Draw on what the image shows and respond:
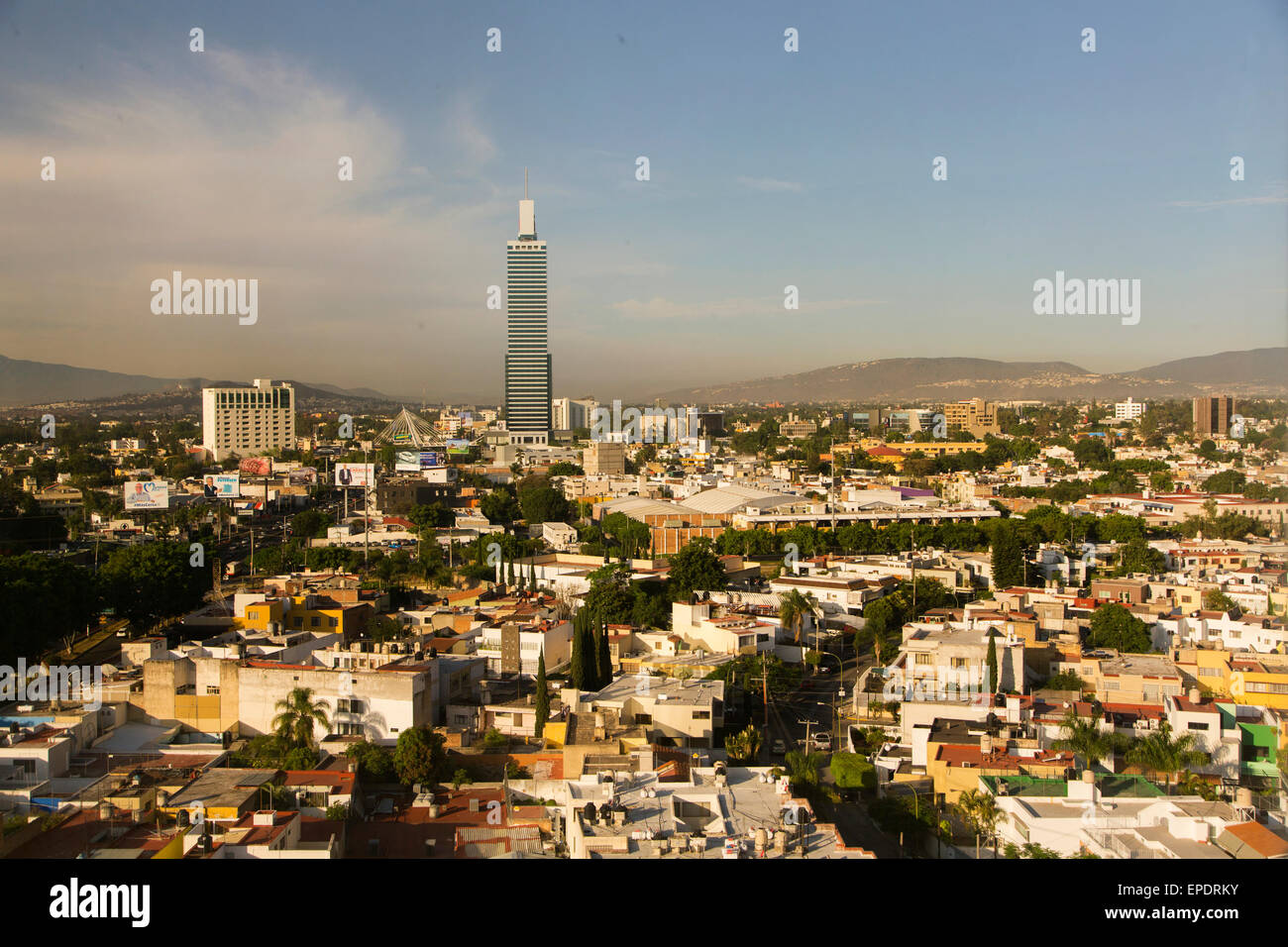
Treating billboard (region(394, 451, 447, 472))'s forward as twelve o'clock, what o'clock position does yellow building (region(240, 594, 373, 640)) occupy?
The yellow building is roughly at 12 o'clock from the billboard.

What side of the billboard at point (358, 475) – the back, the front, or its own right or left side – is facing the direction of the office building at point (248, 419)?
back

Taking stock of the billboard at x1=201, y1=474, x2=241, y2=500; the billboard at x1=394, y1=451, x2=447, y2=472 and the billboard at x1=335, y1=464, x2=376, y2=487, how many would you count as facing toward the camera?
3

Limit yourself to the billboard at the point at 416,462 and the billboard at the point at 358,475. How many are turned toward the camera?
2

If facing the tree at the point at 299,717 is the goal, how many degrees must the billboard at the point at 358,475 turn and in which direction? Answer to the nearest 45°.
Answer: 0° — it already faces it

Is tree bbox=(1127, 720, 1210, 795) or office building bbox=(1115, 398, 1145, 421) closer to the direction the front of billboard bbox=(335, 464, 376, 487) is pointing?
the tree

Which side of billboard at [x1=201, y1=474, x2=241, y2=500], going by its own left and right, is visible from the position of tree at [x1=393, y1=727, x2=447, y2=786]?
front
